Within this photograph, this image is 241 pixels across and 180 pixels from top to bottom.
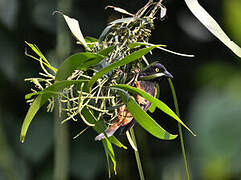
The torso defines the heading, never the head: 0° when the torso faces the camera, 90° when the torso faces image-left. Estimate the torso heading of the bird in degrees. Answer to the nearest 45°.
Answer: approximately 270°
